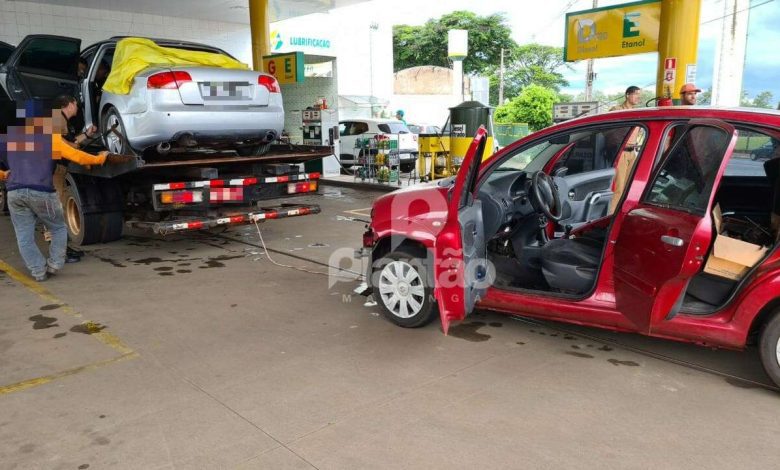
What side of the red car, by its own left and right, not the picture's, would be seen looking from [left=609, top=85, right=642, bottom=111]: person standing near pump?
right

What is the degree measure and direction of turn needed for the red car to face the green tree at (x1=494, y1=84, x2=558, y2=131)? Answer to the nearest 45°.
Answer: approximately 90° to its right

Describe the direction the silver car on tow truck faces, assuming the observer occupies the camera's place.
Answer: facing away from the viewer and to the left of the viewer

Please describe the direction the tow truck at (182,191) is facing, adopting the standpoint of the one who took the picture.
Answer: facing away from the viewer and to the left of the viewer

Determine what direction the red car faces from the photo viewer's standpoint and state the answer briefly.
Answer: facing to the left of the viewer

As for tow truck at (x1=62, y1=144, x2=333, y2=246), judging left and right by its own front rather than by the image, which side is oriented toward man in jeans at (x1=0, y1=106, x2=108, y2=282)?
left

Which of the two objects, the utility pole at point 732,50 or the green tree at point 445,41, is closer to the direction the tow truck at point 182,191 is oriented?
the green tree

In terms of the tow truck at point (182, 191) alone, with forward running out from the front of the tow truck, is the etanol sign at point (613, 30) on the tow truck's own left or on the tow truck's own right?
on the tow truck's own right

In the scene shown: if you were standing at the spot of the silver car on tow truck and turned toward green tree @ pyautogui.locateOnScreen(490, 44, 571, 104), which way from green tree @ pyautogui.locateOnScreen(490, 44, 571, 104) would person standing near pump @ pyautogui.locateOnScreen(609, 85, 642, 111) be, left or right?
right

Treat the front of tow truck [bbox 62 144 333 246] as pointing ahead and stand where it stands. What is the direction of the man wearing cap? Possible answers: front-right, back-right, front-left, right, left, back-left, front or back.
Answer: back-right

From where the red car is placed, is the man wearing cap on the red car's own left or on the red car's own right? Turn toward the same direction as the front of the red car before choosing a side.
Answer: on the red car's own right
